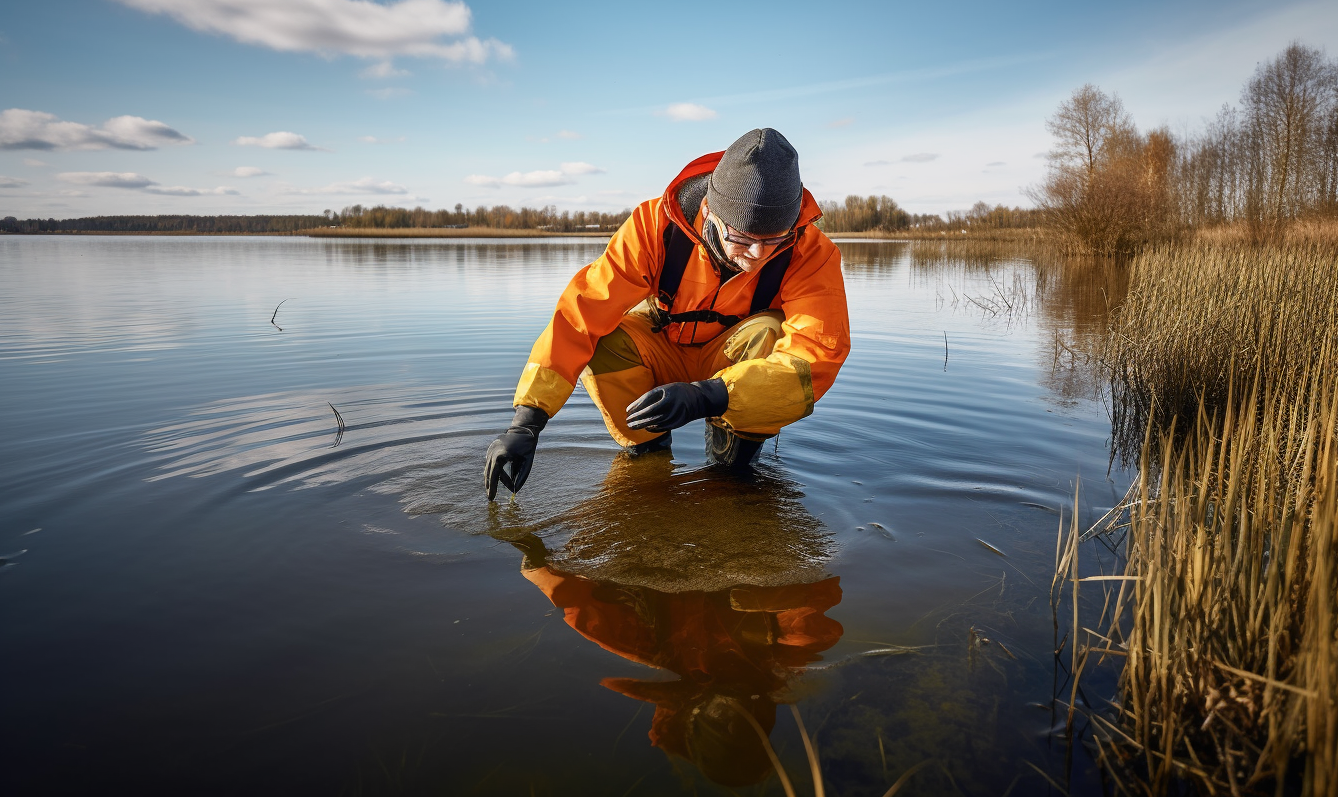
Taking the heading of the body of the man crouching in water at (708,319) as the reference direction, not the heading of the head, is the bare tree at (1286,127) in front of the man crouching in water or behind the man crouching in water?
behind

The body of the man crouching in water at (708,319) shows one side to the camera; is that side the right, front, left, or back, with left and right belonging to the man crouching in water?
front

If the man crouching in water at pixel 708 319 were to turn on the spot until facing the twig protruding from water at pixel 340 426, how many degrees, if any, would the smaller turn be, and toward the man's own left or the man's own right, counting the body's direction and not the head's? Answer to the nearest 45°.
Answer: approximately 135° to the man's own right
